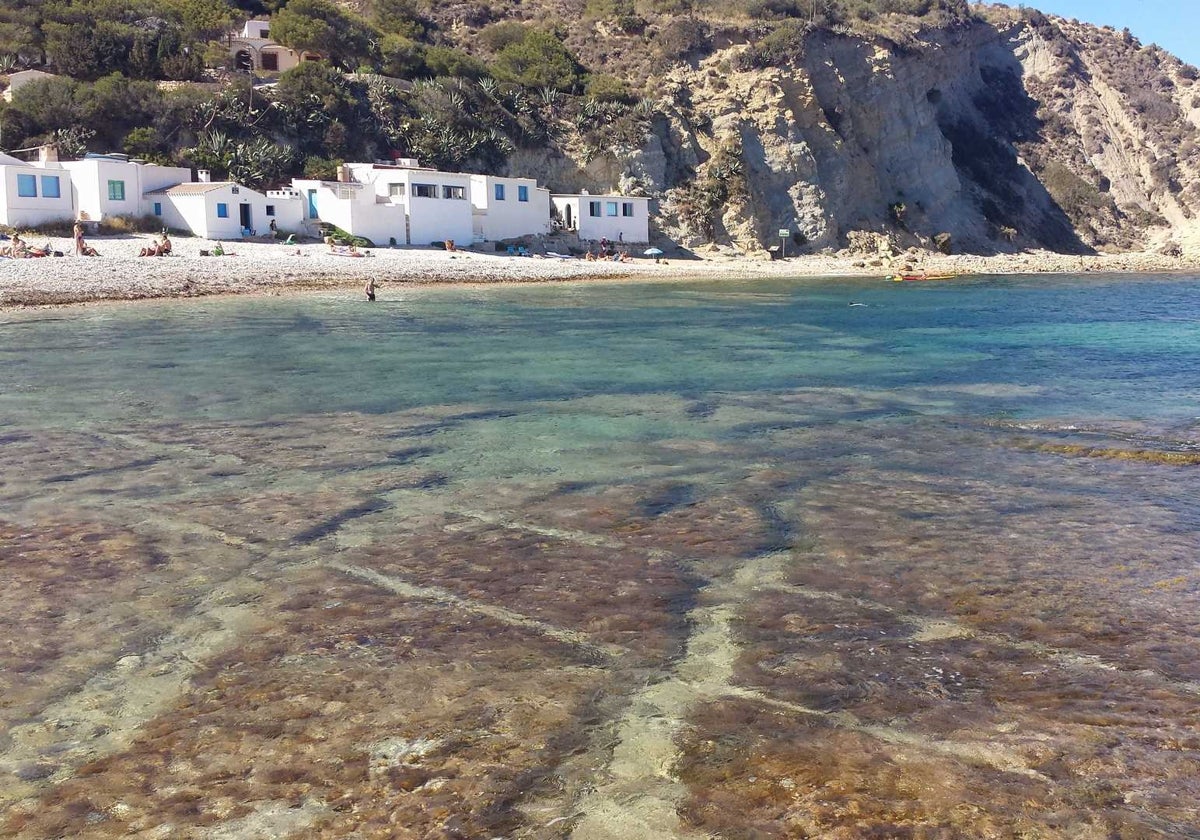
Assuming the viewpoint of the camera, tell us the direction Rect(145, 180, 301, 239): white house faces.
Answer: facing the viewer and to the right of the viewer

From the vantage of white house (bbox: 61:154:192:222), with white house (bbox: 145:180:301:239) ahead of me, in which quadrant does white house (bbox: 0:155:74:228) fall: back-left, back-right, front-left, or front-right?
back-right

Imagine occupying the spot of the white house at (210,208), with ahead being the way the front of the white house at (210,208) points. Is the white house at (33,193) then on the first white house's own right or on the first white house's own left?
on the first white house's own right

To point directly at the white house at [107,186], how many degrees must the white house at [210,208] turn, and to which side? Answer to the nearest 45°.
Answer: approximately 135° to its right
